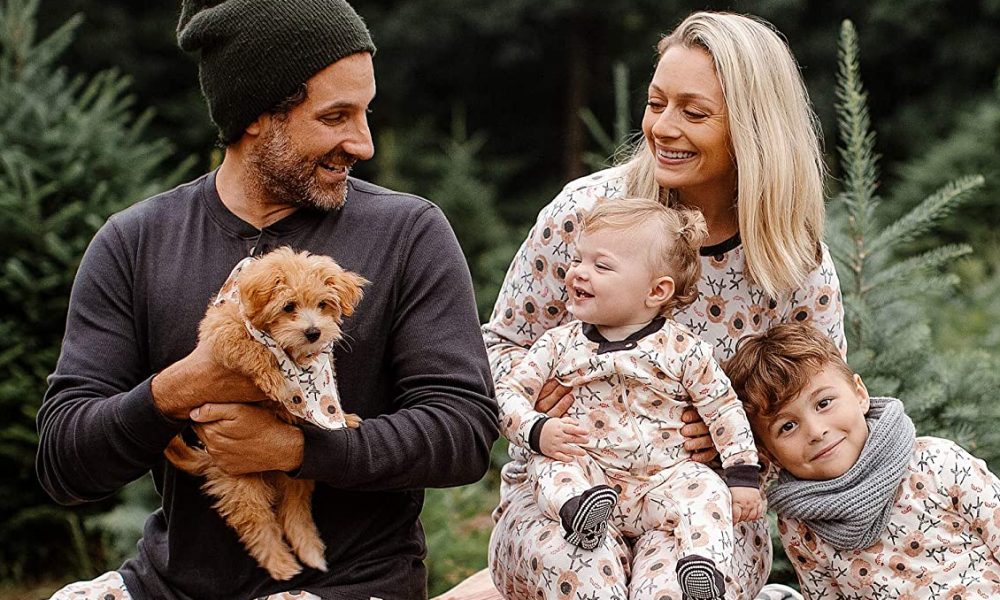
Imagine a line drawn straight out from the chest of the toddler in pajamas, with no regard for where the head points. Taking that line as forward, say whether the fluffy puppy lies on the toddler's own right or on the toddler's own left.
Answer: on the toddler's own right

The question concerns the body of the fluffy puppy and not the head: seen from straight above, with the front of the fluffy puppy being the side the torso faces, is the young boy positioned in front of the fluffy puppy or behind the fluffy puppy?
in front

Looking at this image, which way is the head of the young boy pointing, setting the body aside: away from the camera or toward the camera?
toward the camera

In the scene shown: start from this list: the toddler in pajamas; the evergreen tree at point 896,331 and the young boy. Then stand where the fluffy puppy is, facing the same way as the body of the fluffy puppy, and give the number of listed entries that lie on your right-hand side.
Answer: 0

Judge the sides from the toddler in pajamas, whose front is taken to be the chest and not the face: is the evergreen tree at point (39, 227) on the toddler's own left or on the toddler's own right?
on the toddler's own right

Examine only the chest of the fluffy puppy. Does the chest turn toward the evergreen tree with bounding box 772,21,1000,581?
no

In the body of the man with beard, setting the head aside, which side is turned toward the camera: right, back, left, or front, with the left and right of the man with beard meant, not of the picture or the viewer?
front

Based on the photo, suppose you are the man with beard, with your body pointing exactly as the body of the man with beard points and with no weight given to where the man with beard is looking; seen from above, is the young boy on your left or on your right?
on your left

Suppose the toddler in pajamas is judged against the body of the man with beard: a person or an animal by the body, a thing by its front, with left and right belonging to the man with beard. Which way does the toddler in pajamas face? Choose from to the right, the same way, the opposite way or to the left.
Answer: the same way

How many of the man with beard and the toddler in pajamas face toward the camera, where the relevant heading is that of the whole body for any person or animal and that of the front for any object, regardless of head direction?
2

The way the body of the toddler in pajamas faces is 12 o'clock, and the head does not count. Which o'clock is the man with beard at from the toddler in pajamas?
The man with beard is roughly at 3 o'clock from the toddler in pajamas.

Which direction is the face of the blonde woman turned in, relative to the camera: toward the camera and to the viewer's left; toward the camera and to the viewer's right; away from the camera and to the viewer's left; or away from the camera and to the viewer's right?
toward the camera and to the viewer's left

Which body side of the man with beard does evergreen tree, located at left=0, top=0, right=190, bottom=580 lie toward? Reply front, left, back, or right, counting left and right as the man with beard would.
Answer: back

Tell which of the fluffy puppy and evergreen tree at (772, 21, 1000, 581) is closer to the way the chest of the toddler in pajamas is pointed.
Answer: the fluffy puppy

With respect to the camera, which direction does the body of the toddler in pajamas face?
toward the camera

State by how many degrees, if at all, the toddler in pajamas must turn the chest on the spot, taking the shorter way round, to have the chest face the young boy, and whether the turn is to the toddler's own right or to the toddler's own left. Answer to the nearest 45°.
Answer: approximately 90° to the toddler's own left

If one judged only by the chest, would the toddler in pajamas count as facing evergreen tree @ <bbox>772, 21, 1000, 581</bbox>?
no

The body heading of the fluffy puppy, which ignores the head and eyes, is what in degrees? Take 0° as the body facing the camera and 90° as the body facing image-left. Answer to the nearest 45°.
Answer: approximately 315°
